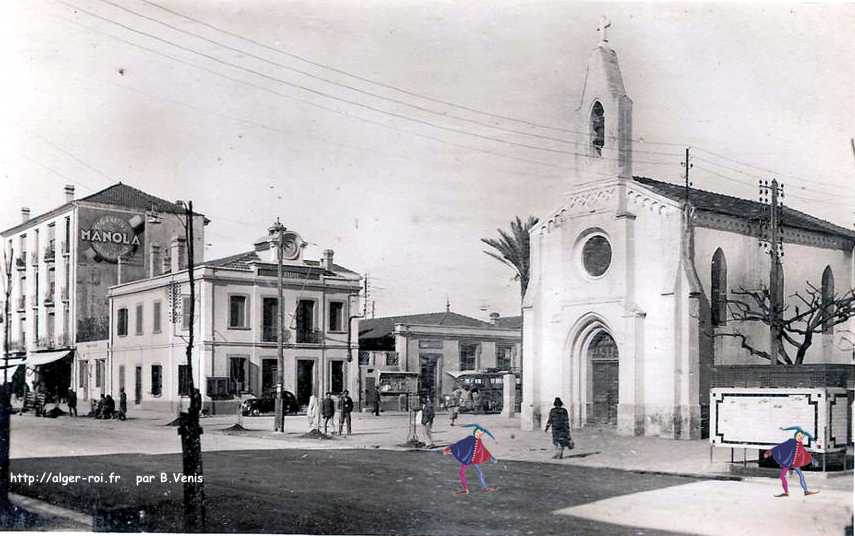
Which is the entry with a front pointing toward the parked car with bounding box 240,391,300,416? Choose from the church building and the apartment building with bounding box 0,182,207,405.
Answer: the church building

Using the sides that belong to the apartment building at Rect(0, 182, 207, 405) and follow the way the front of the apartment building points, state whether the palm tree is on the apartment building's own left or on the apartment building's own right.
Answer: on the apartment building's own left

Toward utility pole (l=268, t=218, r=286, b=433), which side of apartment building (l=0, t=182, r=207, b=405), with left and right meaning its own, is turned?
left

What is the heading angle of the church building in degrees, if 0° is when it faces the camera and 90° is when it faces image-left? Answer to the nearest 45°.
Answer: approximately 45°

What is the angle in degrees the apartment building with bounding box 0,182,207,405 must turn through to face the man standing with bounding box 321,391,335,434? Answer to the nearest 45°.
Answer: approximately 135° to its left
